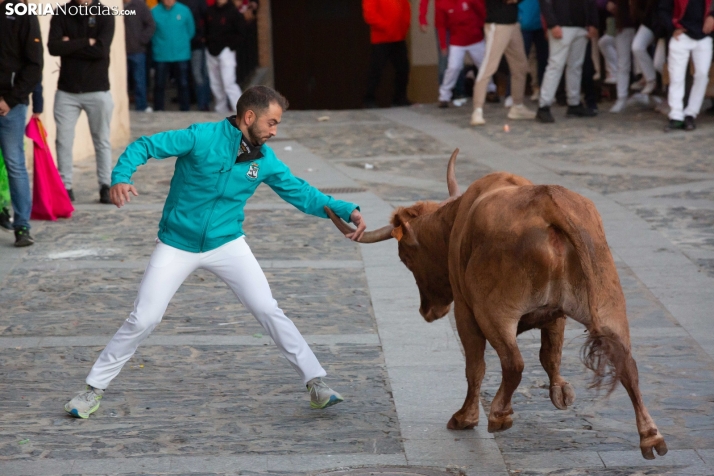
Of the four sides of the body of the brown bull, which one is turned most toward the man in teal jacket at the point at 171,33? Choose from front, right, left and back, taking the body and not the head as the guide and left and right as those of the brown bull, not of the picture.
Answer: front

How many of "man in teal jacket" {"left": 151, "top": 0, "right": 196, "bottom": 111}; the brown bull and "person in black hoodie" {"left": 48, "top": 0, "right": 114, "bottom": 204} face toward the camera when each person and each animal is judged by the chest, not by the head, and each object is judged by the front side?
2

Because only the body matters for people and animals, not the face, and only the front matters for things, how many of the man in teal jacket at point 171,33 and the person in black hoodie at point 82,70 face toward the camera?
2

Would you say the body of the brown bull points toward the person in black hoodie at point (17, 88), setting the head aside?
yes

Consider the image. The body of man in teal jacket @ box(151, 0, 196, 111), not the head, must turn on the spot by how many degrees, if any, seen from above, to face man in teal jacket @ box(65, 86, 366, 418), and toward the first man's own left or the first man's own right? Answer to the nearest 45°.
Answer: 0° — they already face them

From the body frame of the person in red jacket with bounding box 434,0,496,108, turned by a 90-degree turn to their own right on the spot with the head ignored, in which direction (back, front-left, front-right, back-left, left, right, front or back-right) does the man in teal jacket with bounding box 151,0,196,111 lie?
front-left

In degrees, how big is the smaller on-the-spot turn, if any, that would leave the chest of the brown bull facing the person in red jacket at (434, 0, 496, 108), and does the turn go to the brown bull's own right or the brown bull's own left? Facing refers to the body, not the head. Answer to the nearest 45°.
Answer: approximately 45° to the brown bull's own right

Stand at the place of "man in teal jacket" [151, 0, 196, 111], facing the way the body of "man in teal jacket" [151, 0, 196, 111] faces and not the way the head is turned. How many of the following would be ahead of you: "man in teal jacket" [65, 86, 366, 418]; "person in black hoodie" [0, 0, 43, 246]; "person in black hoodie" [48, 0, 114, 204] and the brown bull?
4

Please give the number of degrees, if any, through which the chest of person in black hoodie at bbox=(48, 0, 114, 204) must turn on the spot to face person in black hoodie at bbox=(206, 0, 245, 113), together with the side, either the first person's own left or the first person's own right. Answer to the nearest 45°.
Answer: approximately 180°

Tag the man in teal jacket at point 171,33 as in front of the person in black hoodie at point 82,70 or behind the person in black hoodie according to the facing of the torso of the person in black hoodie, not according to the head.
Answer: behind

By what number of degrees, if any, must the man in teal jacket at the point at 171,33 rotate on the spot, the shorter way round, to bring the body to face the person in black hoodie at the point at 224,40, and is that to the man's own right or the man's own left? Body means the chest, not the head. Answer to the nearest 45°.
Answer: approximately 90° to the man's own left
